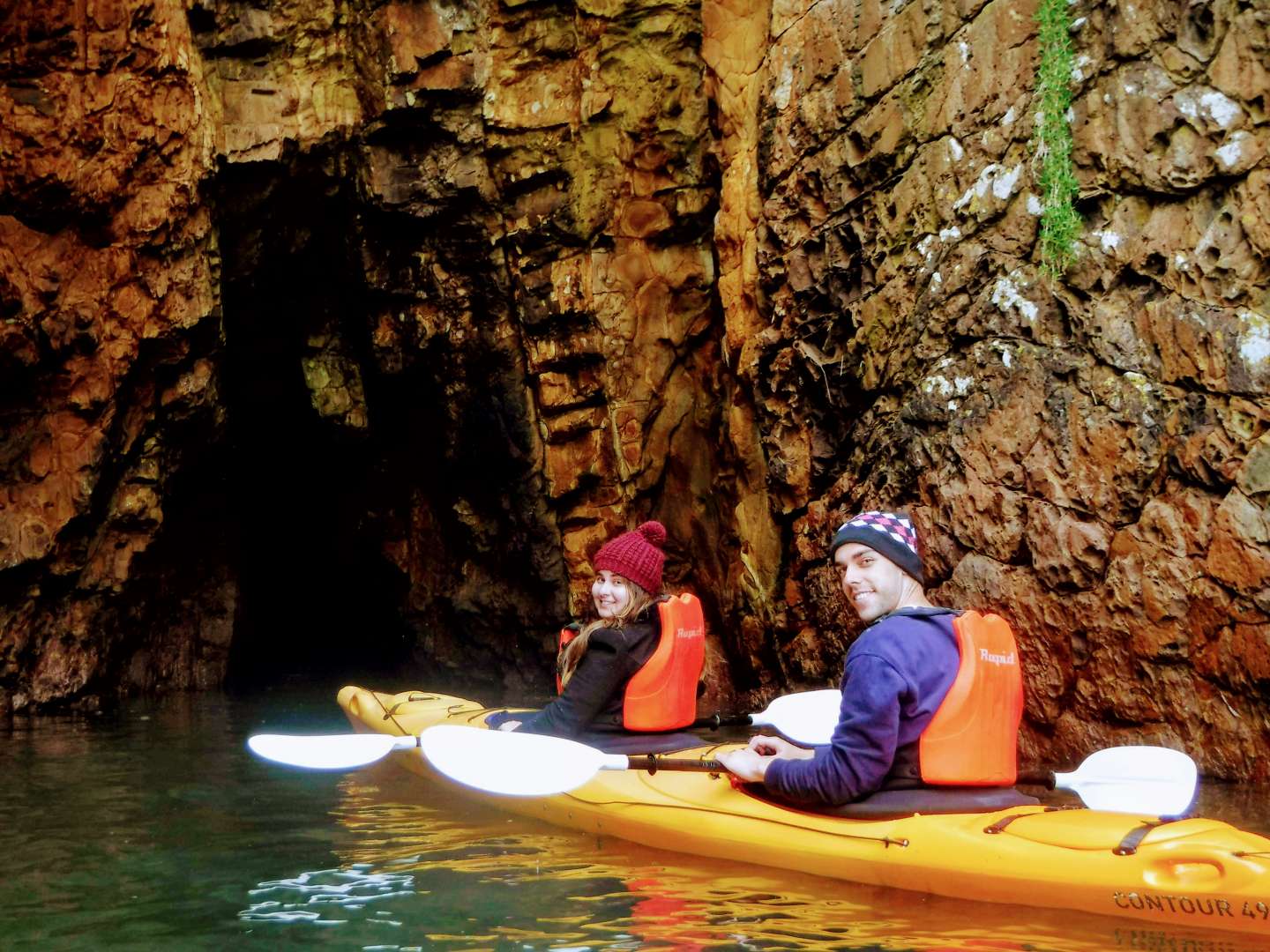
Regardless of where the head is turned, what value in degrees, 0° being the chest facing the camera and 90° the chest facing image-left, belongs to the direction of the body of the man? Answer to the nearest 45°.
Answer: approximately 90°

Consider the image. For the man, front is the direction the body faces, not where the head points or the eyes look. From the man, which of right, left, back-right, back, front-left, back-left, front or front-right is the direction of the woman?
front-right

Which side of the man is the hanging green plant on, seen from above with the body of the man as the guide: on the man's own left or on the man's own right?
on the man's own right

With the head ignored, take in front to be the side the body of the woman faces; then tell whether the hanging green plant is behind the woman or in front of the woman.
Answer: behind

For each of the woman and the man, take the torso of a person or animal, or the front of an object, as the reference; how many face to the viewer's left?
2

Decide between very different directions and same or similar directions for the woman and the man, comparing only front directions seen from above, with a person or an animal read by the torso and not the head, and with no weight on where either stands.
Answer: same or similar directions

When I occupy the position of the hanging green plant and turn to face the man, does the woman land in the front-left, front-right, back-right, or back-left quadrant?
front-right

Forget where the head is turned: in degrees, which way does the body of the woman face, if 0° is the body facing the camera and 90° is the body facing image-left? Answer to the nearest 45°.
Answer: approximately 90°
